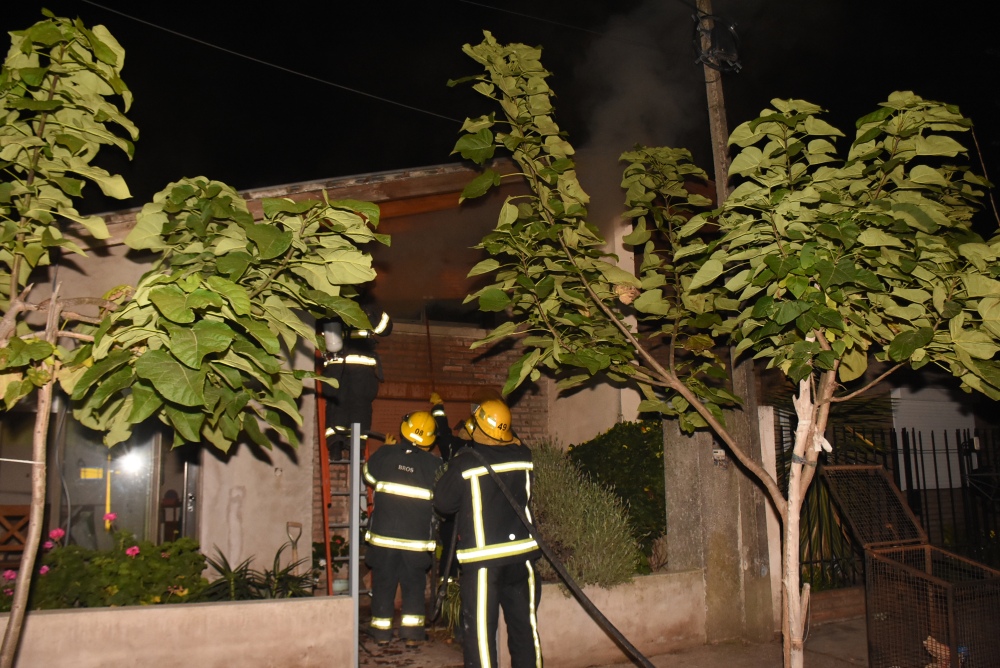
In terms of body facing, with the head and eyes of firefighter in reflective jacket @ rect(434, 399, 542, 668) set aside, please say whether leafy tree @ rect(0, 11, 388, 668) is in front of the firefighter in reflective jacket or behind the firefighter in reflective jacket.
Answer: behind

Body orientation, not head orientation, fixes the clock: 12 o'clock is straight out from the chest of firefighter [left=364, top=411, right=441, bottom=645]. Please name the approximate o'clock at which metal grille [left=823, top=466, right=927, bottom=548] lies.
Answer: The metal grille is roughly at 4 o'clock from the firefighter.

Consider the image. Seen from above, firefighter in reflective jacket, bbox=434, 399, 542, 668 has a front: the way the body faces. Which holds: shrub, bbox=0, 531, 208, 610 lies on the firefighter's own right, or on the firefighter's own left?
on the firefighter's own left

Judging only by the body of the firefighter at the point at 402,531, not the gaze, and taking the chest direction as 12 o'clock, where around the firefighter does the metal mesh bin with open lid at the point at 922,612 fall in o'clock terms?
The metal mesh bin with open lid is roughly at 4 o'clock from the firefighter.

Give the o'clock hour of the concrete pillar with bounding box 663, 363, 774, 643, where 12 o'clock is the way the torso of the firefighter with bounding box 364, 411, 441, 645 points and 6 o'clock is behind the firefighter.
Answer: The concrete pillar is roughly at 3 o'clock from the firefighter.

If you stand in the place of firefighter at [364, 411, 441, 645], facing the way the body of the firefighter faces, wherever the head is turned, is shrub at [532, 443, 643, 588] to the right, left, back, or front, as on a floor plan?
right

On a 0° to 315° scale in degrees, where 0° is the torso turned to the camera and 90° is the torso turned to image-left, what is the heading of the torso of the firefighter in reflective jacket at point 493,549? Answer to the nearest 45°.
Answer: approximately 180°

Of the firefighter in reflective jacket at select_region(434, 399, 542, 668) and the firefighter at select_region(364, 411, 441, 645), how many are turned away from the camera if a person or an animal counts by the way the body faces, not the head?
2

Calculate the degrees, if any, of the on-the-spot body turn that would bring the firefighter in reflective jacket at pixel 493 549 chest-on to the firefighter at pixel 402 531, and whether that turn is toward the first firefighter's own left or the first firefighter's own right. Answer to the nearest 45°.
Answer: approximately 45° to the first firefighter's own left

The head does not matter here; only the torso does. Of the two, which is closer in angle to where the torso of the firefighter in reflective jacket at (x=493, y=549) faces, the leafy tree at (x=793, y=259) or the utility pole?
the utility pole

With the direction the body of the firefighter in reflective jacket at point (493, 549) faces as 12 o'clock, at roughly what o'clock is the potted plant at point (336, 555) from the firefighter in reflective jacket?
The potted plant is roughly at 11 o'clock from the firefighter in reflective jacket.

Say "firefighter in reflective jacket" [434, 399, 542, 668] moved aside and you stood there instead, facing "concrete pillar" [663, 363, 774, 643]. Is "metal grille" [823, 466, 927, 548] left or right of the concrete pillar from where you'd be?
right

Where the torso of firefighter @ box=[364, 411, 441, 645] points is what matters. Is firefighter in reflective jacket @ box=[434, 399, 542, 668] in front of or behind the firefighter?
behind

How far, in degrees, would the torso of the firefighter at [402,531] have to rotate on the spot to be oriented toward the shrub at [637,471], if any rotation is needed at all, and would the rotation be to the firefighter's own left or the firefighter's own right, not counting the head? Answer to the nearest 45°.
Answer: approximately 45° to the firefighter's own right

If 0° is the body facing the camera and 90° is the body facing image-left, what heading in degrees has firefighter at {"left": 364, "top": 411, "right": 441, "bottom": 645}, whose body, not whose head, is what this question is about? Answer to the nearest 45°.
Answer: approximately 180°
